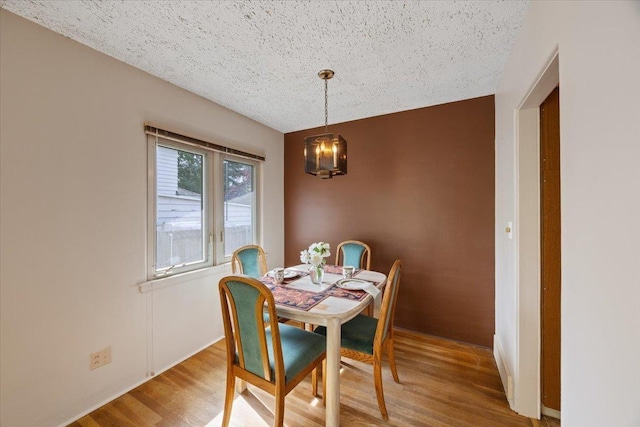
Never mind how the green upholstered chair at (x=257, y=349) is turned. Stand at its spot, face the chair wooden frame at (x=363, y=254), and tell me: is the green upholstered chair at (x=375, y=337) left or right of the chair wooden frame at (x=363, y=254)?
right

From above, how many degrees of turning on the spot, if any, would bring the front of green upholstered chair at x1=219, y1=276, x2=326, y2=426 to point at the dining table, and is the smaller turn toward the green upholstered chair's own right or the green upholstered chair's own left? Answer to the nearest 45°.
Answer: approximately 45° to the green upholstered chair's own right

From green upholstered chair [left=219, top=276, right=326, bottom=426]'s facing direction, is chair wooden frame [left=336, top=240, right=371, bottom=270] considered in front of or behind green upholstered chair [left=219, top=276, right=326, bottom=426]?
in front

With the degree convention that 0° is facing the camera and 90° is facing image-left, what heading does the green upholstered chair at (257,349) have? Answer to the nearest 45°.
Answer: approximately 225°

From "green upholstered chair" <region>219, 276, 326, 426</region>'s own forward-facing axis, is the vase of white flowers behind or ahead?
ahead

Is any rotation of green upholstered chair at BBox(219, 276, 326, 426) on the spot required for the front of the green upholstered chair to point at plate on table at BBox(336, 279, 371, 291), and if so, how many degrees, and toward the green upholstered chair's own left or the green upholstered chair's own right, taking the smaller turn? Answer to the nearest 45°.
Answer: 0° — it already faces it

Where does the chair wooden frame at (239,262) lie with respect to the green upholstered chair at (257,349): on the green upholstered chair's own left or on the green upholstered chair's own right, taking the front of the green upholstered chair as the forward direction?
on the green upholstered chair's own left

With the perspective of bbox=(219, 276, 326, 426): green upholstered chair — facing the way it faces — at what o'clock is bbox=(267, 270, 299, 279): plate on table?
The plate on table is roughly at 11 o'clock from the green upholstered chair.
